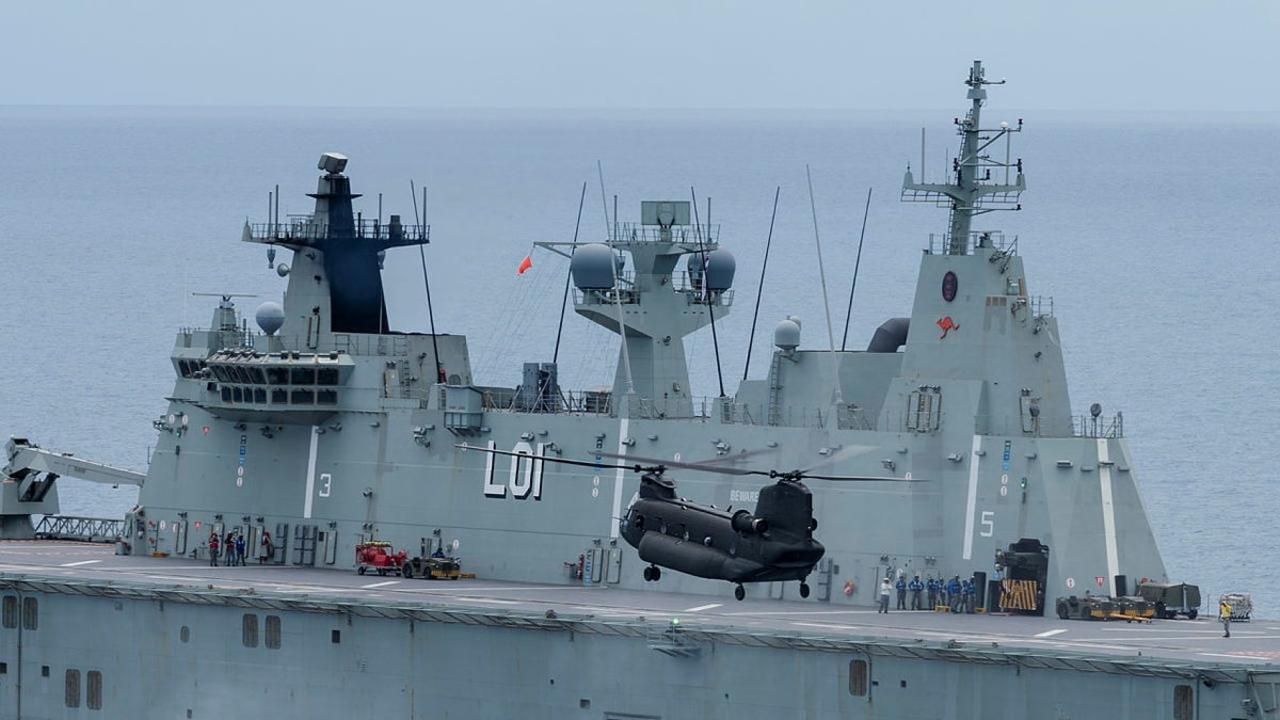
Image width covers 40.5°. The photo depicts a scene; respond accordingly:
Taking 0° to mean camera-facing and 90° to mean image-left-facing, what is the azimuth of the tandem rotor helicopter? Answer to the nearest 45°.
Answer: approximately 135°
